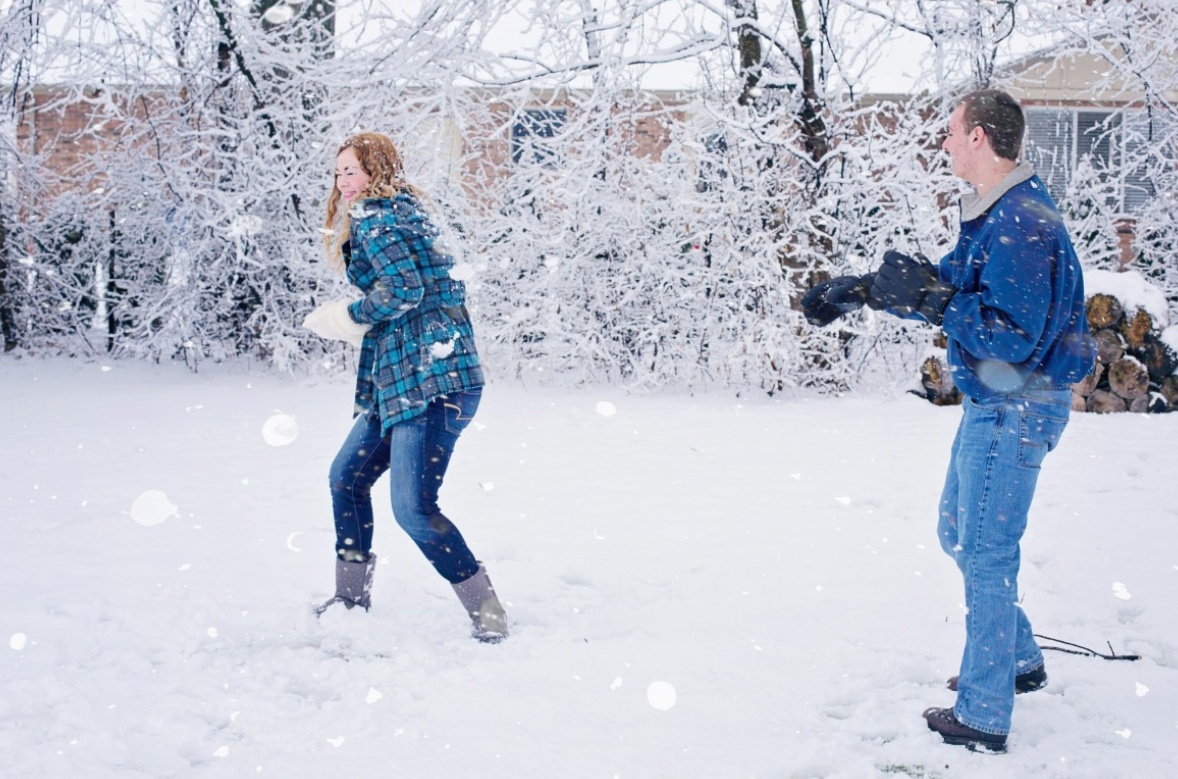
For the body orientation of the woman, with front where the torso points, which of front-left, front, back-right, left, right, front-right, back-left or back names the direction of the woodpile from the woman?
back-right

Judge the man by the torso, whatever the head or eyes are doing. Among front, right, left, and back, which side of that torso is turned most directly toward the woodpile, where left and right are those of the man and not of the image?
right

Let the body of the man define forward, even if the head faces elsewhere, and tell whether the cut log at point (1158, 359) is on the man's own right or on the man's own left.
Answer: on the man's own right

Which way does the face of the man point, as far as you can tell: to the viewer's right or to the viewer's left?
to the viewer's left

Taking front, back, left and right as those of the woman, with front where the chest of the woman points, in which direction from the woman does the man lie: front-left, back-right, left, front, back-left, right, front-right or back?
back-left

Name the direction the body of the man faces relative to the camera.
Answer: to the viewer's left

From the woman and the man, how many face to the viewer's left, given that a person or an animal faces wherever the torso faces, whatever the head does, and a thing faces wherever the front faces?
2

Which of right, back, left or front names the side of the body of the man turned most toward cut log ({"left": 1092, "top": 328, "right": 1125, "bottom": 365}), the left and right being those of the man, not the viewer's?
right

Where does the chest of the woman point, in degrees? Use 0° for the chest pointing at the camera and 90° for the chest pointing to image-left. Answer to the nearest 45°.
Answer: approximately 90°

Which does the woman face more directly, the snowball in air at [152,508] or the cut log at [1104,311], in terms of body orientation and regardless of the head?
the snowball in air
